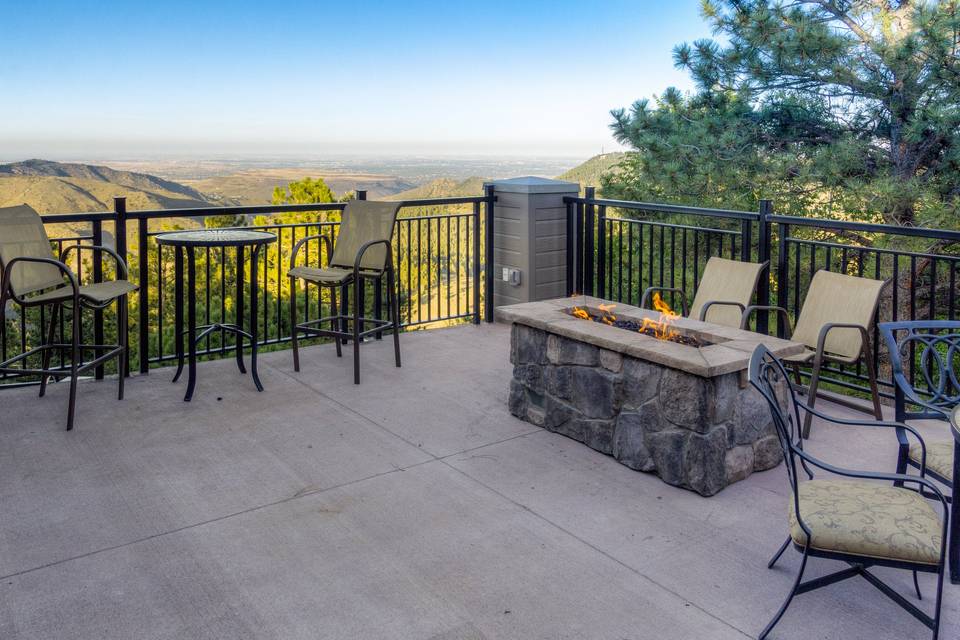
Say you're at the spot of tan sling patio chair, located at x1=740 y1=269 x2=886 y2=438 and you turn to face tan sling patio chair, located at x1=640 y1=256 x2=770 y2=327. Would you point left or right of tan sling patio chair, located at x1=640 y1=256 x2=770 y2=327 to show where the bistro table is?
left

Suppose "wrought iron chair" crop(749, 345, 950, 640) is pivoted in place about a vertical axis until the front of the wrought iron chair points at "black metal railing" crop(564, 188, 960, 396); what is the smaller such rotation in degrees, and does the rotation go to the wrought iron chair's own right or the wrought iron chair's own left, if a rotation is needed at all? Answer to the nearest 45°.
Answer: approximately 90° to the wrought iron chair's own left

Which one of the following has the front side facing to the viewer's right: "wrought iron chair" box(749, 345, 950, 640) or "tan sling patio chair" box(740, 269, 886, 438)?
the wrought iron chair

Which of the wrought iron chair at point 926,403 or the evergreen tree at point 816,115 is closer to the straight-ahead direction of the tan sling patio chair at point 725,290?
the wrought iron chair

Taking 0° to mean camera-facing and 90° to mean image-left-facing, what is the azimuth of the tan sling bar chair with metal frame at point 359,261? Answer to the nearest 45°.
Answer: approximately 45°

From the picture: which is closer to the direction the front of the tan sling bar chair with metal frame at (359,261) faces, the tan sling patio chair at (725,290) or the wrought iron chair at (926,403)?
the wrought iron chair

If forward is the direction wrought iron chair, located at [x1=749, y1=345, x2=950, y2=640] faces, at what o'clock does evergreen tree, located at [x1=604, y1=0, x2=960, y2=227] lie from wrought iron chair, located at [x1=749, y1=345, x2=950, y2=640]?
The evergreen tree is roughly at 9 o'clock from the wrought iron chair.

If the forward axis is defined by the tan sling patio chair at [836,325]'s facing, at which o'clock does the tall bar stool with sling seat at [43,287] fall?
The tall bar stool with sling seat is roughly at 1 o'clock from the tan sling patio chair.

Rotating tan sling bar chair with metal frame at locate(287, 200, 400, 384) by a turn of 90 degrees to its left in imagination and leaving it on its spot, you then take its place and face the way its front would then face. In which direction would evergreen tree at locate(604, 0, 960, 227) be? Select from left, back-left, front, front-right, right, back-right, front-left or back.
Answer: left

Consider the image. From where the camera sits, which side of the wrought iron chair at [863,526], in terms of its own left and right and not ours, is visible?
right

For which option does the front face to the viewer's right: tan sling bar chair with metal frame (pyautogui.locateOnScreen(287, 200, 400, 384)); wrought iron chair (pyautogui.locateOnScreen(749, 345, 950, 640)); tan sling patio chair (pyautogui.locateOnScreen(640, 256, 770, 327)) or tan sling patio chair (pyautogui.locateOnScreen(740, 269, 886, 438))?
wrought iron chair (pyautogui.locateOnScreen(749, 345, 950, 640))

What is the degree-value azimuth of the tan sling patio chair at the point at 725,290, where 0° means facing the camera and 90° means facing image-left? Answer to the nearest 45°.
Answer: approximately 45°
